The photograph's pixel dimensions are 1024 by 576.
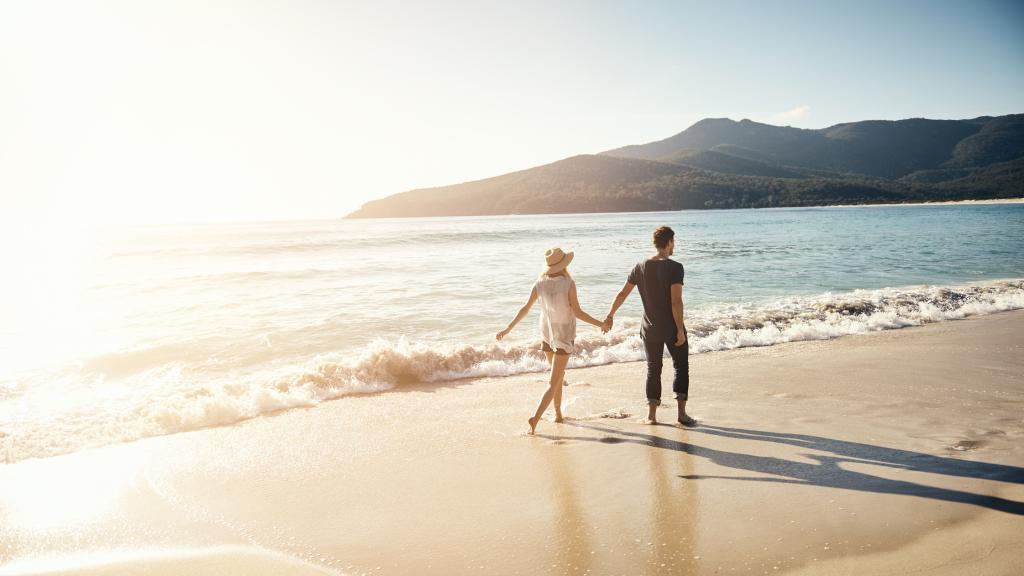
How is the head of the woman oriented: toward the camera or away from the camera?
away from the camera

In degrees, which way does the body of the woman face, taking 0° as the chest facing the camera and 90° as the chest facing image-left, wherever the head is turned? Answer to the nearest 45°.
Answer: approximately 180°

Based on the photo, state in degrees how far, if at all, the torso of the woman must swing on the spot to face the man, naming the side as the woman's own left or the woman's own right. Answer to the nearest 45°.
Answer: approximately 90° to the woman's own right
